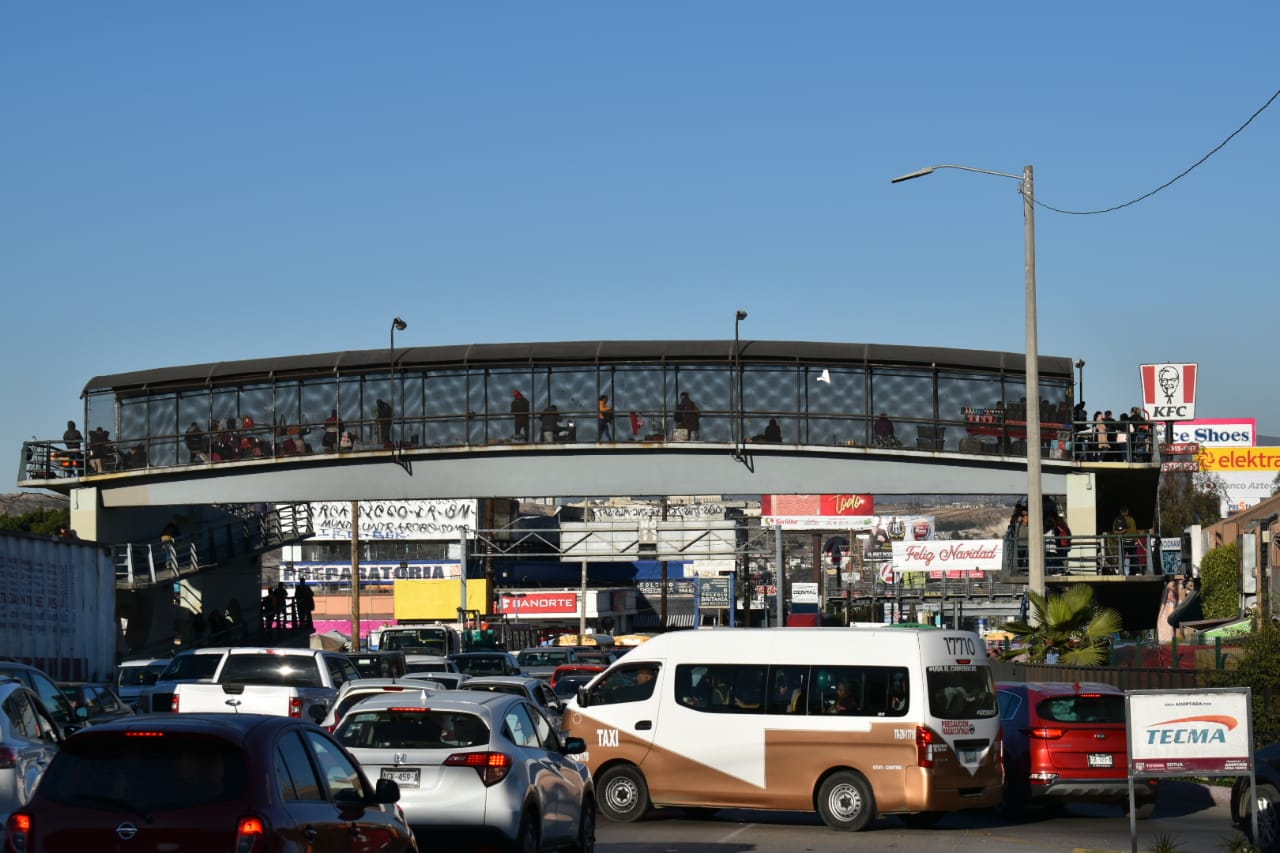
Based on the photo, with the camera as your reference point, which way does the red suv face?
facing away from the viewer and to the left of the viewer

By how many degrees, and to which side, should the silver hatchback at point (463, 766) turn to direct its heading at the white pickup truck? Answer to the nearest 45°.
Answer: approximately 45° to its left

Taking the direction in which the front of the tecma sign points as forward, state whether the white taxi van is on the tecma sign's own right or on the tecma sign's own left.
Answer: on the tecma sign's own right

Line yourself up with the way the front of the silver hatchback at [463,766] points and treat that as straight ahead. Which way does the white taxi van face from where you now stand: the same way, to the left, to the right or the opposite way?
to the left

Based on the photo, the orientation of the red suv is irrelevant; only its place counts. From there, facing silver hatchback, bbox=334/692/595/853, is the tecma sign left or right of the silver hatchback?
left

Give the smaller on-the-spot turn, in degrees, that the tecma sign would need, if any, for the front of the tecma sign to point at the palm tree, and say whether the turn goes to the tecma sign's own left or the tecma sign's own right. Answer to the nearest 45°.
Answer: approximately 180°

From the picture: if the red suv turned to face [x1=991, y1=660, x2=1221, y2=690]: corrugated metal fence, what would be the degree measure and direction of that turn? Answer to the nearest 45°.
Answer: approximately 45° to its right

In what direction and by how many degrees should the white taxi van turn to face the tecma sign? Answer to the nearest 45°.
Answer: approximately 180°

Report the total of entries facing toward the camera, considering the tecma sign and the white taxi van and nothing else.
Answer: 1

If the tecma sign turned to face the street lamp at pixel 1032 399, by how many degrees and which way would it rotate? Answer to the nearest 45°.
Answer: approximately 180°

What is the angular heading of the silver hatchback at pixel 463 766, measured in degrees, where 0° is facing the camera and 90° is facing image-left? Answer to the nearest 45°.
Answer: approximately 225°

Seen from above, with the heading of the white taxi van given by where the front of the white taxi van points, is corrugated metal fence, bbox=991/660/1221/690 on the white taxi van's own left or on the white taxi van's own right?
on the white taxi van's own right

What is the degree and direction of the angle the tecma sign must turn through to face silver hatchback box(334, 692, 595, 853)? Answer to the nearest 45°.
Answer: approximately 45° to its right
